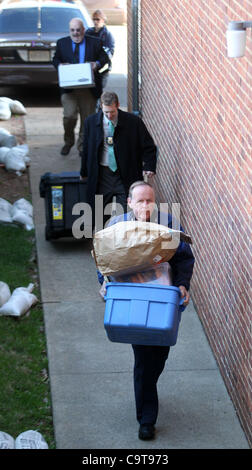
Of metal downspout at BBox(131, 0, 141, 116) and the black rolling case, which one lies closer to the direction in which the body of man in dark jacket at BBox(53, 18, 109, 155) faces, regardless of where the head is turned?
the black rolling case

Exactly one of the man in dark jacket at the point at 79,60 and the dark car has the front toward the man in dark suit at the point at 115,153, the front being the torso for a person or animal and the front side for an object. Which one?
the man in dark jacket at the point at 79,60

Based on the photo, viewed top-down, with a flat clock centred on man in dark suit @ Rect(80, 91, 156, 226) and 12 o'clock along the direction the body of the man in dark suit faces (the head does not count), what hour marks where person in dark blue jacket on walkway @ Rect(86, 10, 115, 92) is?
The person in dark blue jacket on walkway is roughly at 6 o'clock from the man in dark suit.

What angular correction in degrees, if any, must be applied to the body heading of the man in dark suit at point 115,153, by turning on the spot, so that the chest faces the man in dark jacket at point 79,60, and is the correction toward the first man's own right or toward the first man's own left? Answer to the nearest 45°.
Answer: approximately 180°

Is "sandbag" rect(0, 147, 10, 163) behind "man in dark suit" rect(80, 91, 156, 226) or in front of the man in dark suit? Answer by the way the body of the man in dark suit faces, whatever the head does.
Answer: behind

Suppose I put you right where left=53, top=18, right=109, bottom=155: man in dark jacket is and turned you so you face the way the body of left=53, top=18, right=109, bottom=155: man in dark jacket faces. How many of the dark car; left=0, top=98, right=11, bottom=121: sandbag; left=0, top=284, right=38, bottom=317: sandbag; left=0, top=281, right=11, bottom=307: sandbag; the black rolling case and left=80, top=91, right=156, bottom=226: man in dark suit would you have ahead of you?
4

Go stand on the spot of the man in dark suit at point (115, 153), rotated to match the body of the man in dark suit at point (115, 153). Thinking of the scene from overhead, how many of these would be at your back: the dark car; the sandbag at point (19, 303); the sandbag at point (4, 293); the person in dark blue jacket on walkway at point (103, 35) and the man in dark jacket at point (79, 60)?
3

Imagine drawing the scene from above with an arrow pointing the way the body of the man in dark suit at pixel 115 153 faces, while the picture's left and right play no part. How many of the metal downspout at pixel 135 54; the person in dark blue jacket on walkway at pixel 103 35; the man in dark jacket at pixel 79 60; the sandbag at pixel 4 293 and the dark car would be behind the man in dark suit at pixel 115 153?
4

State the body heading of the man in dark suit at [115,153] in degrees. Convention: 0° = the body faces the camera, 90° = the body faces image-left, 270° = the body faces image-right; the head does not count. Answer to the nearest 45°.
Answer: approximately 0°

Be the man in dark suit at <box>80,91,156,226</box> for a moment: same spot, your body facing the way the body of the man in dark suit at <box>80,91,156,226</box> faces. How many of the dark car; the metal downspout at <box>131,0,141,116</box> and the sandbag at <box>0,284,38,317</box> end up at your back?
2
